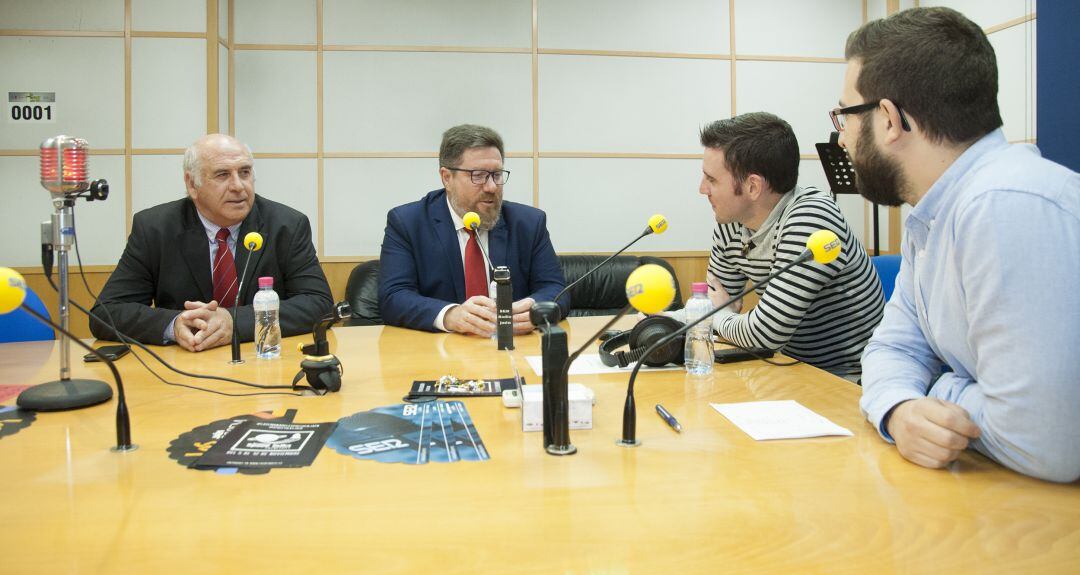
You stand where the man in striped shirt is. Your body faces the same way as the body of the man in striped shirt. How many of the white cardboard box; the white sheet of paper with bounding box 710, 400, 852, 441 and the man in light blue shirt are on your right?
0

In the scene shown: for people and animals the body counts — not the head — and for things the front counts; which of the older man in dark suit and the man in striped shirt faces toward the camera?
the older man in dark suit

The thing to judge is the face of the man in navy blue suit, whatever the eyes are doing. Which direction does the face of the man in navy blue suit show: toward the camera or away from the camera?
toward the camera

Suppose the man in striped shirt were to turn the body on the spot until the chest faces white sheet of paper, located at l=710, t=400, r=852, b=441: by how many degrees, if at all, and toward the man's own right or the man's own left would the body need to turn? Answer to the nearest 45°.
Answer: approximately 90° to the man's own left

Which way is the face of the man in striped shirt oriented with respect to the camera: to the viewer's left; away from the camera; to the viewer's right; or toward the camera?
to the viewer's left

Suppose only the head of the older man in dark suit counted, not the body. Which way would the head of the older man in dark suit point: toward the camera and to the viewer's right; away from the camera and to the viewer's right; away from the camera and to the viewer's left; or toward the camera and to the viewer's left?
toward the camera and to the viewer's right

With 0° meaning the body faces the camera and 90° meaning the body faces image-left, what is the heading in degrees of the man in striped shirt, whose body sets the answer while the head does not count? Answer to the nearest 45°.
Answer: approximately 90°

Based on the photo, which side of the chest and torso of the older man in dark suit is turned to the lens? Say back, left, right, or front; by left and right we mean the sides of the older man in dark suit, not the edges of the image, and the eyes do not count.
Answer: front
